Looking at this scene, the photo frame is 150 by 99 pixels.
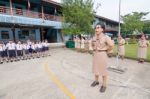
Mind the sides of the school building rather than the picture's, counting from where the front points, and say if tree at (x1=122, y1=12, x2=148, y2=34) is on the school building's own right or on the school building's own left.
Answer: on the school building's own left

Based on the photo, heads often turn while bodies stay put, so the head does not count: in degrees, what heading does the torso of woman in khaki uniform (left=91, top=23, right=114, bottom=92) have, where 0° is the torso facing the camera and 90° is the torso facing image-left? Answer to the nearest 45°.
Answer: approximately 45°

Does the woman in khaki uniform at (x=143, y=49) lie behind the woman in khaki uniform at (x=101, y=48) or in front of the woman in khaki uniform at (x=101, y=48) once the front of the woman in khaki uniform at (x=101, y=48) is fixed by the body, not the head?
behind

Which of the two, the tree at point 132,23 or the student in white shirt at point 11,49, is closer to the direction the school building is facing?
the student in white shirt

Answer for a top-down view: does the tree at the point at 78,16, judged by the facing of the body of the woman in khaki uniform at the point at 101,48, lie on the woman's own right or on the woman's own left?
on the woman's own right

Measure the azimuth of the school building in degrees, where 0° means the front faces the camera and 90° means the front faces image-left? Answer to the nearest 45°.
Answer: approximately 315°

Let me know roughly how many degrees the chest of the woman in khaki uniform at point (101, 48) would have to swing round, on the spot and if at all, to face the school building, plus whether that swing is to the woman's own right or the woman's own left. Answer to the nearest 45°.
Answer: approximately 90° to the woman's own right

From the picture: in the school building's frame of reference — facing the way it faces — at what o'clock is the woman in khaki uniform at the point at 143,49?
The woman in khaki uniform is roughly at 12 o'clock from the school building.

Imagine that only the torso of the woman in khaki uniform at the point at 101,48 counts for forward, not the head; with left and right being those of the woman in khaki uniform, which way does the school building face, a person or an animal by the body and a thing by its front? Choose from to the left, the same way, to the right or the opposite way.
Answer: to the left

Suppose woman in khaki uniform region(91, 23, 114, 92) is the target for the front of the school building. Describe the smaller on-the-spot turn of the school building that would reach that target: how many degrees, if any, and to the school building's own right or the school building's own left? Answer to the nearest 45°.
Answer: approximately 45° to the school building's own right

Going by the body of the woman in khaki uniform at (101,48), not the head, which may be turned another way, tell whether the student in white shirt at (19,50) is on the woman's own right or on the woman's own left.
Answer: on the woman's own right
